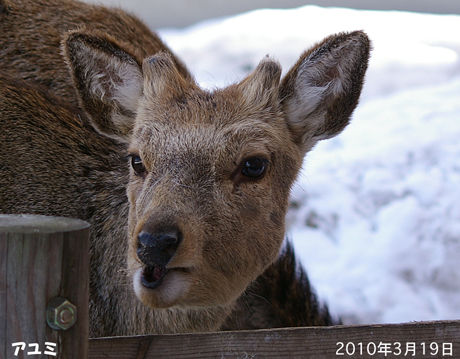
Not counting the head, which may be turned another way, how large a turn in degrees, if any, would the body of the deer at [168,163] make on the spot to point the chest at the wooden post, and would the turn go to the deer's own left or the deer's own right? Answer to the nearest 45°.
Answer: approximately 45° to the deer's own right

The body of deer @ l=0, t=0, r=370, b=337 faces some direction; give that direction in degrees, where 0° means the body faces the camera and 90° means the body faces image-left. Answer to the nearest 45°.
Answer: approximately 315°
